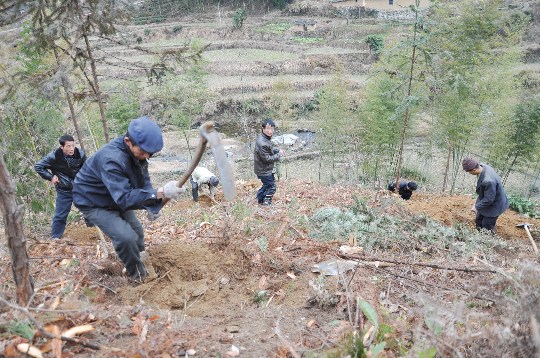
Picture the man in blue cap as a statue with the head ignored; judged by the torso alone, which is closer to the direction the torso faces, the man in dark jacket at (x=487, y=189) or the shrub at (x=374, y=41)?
the man in dark jacket

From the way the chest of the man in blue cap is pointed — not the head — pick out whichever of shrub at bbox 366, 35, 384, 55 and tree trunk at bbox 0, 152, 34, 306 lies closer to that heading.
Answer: the shrub

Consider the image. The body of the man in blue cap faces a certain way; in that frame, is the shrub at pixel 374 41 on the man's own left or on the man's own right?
on the man's own left

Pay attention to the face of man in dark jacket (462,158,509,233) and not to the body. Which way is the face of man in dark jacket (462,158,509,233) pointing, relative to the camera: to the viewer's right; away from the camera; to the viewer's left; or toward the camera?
to the viewer's left

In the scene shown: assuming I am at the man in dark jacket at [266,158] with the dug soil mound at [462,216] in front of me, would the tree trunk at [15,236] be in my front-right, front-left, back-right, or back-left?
back-right

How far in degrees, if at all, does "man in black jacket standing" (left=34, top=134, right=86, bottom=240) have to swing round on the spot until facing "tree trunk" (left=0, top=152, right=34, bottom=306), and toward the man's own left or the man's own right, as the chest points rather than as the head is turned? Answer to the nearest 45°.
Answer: approximately 45° to the man's own right

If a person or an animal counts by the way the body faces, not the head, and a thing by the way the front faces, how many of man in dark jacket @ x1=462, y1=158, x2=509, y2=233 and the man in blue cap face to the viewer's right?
1

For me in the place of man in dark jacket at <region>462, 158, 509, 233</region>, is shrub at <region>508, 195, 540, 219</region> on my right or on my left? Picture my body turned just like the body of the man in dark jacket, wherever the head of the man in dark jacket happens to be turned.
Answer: on my right

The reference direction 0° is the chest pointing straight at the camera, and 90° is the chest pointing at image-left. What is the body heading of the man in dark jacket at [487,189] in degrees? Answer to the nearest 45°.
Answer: approximately 90°

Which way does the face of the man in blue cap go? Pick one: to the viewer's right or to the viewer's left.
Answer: to the viewer's right

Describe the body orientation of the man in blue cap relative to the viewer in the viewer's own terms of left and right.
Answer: facing to the right of the viewer

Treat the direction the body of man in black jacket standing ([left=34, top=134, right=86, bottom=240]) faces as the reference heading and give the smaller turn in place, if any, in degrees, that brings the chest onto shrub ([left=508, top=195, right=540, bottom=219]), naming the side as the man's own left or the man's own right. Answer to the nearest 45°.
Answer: approximately 45° to the man's own left

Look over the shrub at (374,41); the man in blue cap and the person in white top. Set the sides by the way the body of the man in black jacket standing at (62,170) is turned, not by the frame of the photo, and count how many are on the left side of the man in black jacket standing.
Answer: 2

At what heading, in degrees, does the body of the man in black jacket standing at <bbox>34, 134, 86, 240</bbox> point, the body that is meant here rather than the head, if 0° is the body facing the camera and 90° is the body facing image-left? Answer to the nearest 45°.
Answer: approximately 315°
